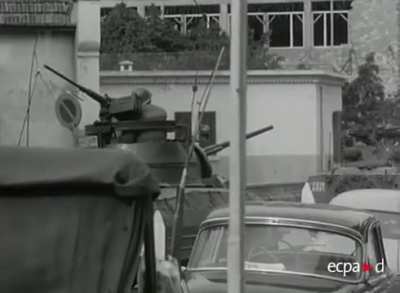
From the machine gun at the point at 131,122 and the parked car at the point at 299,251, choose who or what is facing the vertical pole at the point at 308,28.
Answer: the parked car

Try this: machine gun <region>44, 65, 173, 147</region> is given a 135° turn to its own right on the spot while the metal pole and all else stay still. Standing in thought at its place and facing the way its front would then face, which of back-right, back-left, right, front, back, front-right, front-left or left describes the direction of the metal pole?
back-right

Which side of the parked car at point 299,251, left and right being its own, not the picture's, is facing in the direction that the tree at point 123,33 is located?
front

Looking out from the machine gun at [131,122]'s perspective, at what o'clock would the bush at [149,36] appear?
The bush is roughly at 3 o'clock from the machine gun.

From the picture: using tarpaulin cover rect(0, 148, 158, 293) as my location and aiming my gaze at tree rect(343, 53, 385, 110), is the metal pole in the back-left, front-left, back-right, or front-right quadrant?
front-right

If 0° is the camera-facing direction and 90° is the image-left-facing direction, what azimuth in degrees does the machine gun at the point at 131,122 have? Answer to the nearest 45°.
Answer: approximately 90°

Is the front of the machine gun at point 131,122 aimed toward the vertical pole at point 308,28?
no

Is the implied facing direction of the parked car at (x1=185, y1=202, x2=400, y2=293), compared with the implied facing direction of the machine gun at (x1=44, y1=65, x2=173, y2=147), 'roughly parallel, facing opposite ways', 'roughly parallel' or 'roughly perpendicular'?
roughly perpendicular

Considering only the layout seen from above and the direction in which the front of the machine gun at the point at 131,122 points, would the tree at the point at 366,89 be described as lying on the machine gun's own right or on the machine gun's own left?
on the machine gun's own right
